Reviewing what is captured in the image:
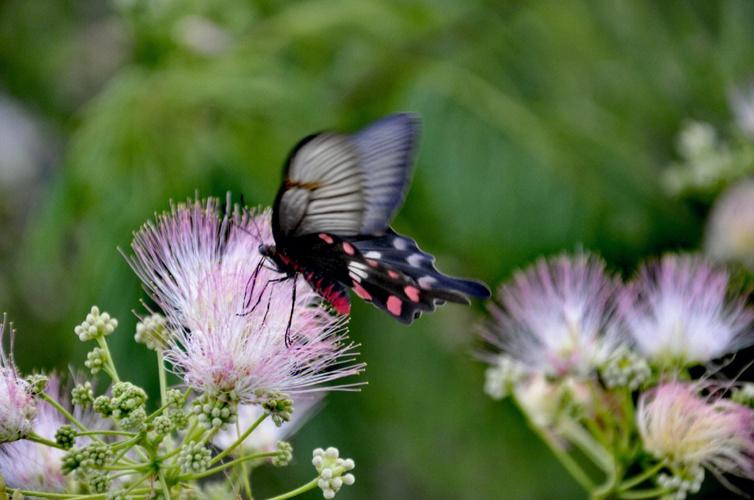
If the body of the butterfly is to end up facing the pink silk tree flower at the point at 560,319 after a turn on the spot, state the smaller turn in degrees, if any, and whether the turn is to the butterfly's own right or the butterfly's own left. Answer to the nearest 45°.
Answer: approximately 135° to the butterfly's own right

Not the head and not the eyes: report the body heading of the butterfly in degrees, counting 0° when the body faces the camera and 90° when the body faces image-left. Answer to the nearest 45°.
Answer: approximately 90°

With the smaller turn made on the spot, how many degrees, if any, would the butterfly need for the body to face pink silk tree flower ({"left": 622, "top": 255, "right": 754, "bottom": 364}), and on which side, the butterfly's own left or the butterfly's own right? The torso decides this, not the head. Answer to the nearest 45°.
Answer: approximately 135° to the butterfly's own right

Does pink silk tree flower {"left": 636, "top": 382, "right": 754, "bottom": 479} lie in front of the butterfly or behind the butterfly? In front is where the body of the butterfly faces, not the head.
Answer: behind

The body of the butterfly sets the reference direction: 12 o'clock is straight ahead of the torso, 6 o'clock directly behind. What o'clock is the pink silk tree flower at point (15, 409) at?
The pink silk tree flower is roughly at 11 o'clock from the butterfly.

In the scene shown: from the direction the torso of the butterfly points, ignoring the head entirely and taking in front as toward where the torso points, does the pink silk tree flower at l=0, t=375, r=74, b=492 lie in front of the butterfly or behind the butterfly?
in front

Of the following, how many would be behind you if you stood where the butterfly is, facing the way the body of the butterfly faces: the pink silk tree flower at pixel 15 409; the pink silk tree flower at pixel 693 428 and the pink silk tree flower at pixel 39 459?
1
